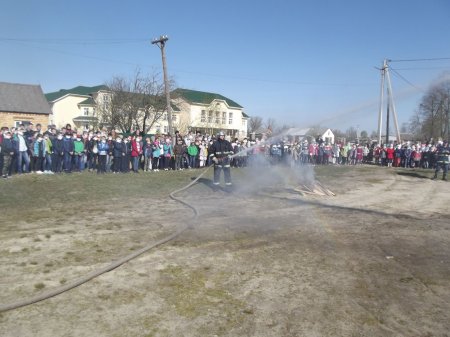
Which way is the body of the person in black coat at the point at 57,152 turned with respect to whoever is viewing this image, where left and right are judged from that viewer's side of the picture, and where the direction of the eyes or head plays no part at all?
facing the viewer and to the right of the viewer

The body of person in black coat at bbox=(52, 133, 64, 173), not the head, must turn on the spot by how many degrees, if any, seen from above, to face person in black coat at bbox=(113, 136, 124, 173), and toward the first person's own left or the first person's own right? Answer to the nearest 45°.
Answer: approximately 45° to the first person's own left

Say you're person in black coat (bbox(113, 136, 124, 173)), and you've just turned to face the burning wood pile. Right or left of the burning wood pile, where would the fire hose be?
right

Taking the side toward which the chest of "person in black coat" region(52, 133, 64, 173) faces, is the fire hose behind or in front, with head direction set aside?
in front

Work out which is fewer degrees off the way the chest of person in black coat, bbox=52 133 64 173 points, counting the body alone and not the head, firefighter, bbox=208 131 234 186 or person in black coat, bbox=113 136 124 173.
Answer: the firefighter

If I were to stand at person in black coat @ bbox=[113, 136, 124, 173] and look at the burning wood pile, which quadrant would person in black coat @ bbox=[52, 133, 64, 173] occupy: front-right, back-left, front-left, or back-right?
back-right

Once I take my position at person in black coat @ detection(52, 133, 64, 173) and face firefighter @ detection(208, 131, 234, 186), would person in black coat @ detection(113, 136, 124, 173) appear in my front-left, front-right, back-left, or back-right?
front-left

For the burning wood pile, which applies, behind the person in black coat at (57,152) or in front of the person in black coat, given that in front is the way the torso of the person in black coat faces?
in front

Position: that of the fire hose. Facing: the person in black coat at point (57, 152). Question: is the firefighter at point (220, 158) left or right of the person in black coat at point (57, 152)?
right

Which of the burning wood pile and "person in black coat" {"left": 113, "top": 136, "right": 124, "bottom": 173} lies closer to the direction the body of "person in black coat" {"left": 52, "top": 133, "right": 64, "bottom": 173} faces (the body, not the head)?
the burning wood pile
